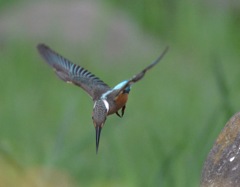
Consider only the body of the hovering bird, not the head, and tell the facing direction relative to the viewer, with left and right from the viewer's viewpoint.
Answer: facing the viewer and to the left of the viewer
